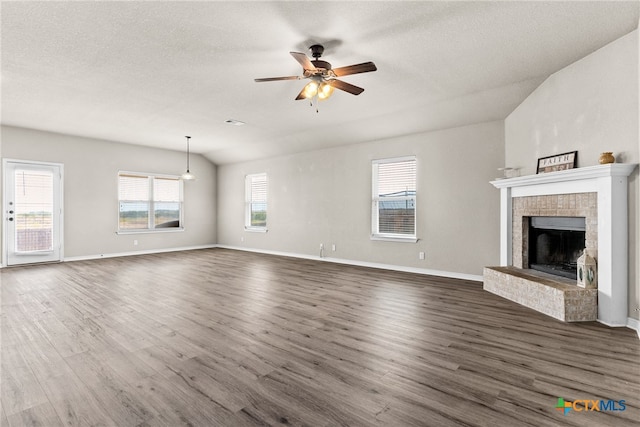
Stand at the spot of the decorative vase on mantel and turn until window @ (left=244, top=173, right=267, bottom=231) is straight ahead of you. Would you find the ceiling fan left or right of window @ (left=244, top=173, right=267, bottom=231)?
left

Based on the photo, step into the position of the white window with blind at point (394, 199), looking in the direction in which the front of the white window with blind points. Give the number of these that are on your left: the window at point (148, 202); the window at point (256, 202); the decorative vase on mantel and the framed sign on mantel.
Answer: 2

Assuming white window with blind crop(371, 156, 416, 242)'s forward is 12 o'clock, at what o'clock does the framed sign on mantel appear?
The framed sign on mantel is roughly at 9 o'clock from the white window with blind.

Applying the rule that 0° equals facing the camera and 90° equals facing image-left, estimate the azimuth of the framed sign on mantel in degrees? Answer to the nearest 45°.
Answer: approximately 45°

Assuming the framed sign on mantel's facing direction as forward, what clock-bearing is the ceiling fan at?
The ceiling fan is roughly at 12 o'clock from the framed sign on mantel.

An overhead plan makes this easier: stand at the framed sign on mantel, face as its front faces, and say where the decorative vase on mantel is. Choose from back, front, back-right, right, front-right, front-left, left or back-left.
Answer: left

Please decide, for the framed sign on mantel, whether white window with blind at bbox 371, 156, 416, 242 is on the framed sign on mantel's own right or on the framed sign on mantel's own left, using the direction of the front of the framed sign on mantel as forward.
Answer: on the framed sign on mantel's own right

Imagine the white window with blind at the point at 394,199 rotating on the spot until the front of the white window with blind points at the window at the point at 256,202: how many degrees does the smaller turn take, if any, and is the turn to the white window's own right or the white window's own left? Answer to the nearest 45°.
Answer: approximately 90° to the white window's own right

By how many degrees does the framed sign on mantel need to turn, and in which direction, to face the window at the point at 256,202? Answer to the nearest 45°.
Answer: approximately 45° to its right

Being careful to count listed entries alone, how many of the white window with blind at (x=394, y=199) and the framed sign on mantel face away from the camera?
0

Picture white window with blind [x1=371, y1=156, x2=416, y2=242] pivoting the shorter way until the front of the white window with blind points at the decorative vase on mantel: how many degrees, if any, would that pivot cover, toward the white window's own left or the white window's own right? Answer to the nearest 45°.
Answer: approximately 90° to the white window's own left
